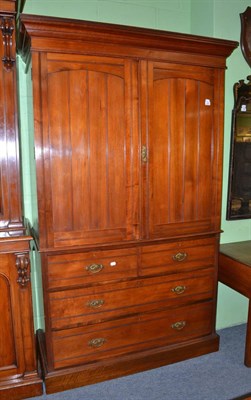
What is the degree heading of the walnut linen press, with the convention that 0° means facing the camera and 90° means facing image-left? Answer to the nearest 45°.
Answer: approximately 315°

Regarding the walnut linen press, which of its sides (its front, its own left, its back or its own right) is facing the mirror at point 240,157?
left

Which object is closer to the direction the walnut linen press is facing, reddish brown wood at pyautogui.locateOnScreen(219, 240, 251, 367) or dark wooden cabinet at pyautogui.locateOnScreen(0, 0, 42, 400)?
the reddish brown wood

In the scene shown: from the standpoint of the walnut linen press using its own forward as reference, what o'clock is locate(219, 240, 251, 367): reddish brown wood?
The reddish brown wood is roughly at 10 o'clock from the walnut linen press.

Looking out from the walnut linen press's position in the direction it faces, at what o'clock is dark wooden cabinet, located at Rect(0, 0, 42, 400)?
The dark wooden cabinet is roughly at 4 o'clock from the walnut linen press.
